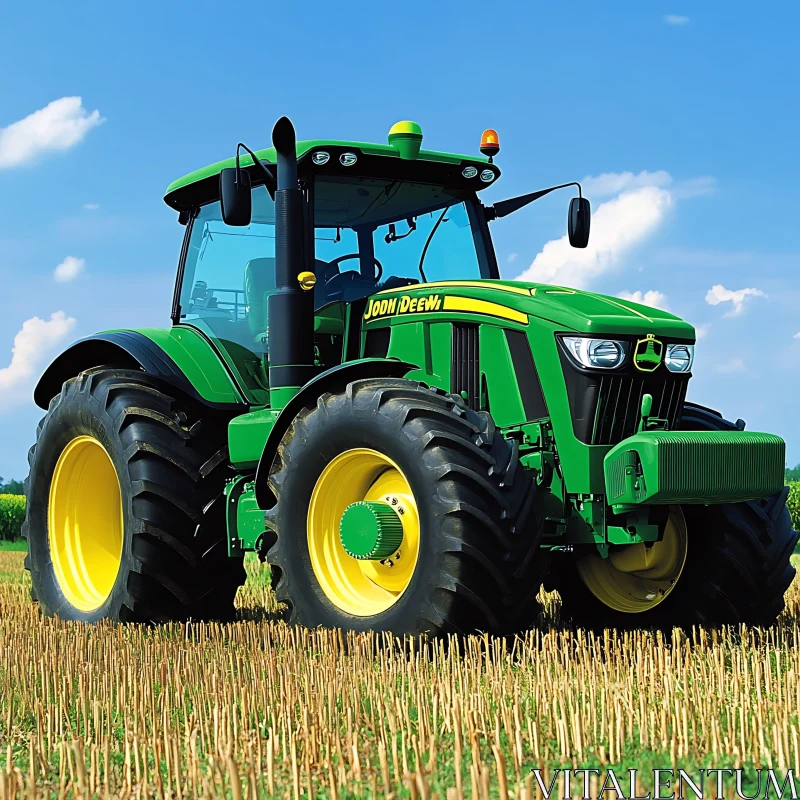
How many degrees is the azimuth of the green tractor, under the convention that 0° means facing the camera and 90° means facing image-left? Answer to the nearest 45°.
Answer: approximately 315°
